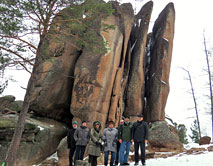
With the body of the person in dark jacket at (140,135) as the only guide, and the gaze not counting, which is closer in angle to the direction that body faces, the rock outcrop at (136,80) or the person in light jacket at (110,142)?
the person in light jacket

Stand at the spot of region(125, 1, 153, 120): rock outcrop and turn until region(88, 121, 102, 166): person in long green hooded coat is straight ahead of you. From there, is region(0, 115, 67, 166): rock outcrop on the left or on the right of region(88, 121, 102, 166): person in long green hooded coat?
right

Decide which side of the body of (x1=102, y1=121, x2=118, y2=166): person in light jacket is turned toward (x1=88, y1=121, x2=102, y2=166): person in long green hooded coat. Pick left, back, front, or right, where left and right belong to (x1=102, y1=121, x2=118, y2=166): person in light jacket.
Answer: right

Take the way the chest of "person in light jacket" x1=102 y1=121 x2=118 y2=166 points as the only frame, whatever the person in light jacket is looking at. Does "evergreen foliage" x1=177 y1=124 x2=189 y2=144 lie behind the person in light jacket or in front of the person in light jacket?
behind

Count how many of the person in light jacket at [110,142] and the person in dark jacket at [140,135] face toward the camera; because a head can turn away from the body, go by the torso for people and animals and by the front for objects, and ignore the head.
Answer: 2

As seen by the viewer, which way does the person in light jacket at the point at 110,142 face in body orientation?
toward the camera

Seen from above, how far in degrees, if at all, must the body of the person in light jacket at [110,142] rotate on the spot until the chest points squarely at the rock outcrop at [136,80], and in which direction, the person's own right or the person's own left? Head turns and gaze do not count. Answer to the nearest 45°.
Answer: approximately 180°

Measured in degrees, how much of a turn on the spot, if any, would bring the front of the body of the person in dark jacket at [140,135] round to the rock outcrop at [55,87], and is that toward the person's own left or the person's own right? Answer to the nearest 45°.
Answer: approximately 135° to the person's own right

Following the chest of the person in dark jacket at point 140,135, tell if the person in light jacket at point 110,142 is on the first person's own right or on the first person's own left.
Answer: on the first person's own right

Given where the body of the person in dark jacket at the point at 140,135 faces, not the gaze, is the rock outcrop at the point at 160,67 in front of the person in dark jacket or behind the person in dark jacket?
behind

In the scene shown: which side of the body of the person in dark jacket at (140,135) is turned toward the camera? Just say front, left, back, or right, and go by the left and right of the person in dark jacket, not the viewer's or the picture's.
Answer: front
